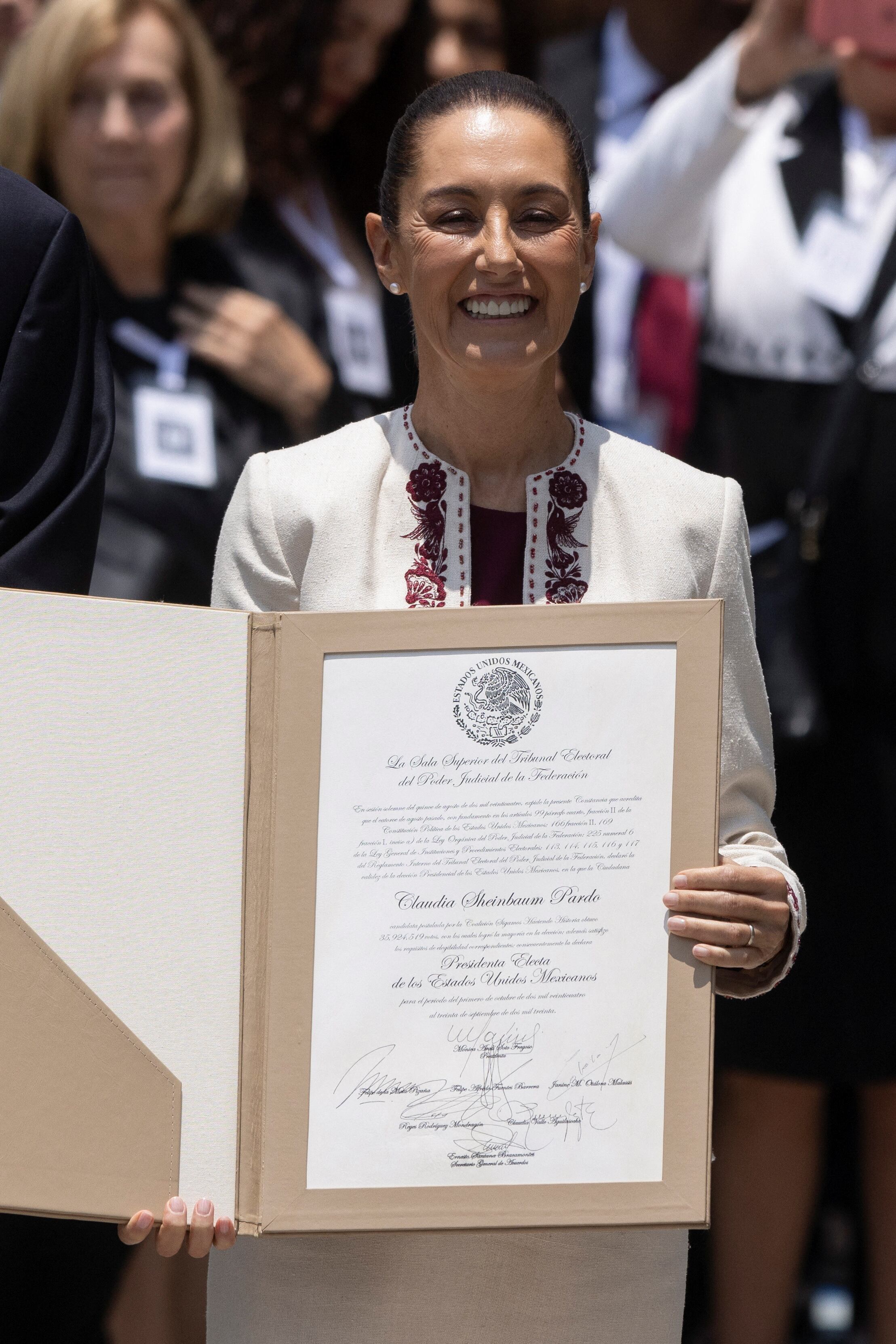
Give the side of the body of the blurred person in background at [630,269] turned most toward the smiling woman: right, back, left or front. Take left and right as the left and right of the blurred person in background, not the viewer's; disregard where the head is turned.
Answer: front

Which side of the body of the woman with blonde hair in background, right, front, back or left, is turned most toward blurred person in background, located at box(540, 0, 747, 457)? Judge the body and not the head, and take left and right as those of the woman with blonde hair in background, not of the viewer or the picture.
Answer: left

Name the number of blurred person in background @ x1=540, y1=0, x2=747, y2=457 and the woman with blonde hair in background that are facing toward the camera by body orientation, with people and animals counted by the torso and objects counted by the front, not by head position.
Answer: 2

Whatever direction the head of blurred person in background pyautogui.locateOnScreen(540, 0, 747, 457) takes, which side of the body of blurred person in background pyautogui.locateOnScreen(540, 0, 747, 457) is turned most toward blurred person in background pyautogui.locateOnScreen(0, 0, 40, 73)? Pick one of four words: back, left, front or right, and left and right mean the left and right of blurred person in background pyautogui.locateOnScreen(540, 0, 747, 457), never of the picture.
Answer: right

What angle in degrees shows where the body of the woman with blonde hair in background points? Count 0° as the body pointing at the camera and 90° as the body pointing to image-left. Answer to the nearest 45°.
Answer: approximately 0°

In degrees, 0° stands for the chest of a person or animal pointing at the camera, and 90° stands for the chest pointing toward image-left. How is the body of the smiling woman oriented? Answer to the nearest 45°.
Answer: approximately 0°

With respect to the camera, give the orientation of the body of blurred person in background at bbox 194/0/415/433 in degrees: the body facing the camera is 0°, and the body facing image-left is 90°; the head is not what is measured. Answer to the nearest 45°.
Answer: approximately 315°
